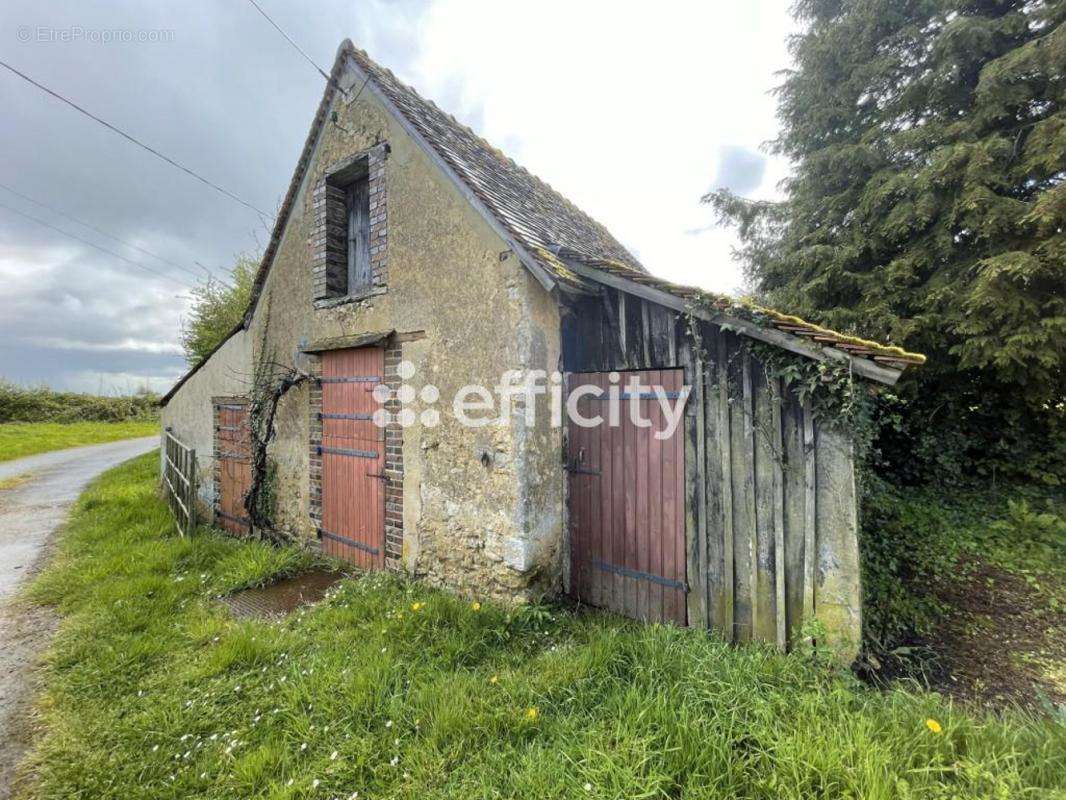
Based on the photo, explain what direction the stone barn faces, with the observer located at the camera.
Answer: facing the viewer and to the left of the viewer

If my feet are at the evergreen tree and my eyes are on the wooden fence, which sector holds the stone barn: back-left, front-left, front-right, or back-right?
front-left

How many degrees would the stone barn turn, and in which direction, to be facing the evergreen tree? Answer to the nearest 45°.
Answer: approximately 135° to its left

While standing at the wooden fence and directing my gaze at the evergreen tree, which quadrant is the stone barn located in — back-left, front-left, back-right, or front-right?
front-right

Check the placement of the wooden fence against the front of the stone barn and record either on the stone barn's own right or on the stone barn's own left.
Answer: on the stone barn's own right

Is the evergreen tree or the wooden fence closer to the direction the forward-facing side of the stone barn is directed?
the wooden fence
